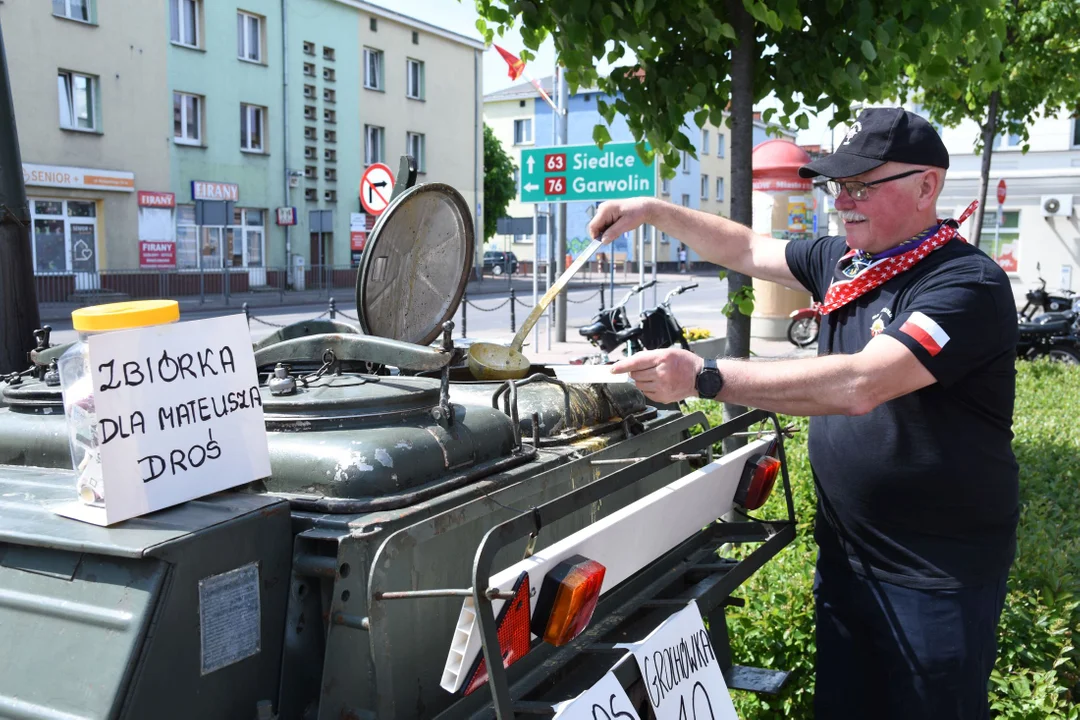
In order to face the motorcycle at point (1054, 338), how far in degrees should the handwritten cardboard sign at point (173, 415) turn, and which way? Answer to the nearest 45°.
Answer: approximately 90° to its left

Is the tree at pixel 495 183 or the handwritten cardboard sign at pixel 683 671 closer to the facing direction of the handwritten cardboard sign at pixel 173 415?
the handwritten cardboard sign

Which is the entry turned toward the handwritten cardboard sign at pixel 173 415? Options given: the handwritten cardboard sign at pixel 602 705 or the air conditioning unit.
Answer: the air conditioning unit

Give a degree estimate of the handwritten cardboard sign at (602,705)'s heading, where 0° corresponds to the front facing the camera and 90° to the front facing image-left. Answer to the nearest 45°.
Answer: approximately 0°

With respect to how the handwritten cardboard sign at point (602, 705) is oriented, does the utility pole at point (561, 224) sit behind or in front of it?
behind

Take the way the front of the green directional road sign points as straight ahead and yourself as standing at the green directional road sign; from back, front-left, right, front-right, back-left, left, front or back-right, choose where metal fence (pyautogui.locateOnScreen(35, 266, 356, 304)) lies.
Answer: back-right

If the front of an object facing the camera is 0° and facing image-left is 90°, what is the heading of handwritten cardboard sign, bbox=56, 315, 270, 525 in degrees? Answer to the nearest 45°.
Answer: approximately 315°

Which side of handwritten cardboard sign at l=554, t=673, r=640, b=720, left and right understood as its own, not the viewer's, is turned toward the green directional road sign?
back

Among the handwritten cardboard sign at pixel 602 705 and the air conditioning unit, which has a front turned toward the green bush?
the air conditioning unit
